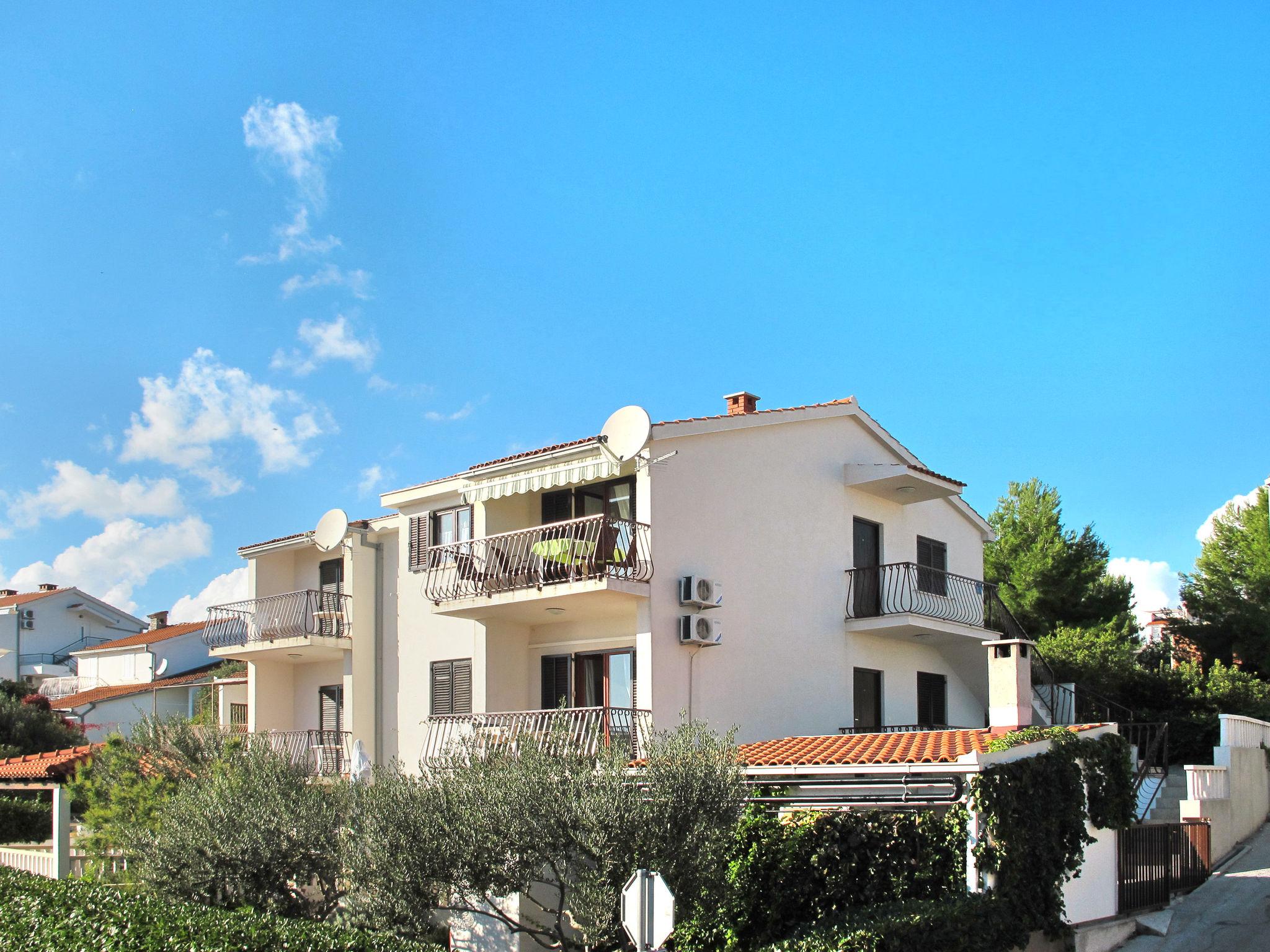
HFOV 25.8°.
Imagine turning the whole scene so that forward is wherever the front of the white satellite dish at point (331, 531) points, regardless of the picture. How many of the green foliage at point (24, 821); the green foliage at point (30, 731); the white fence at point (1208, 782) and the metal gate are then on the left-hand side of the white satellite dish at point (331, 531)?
2

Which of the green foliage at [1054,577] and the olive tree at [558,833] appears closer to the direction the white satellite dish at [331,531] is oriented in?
the olive tree

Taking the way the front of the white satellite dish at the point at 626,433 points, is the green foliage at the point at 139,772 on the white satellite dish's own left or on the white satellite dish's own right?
on the white satellite dish's own right

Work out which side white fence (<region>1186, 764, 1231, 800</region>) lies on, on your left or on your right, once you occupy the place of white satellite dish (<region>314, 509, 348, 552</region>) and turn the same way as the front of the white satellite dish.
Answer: on your left
